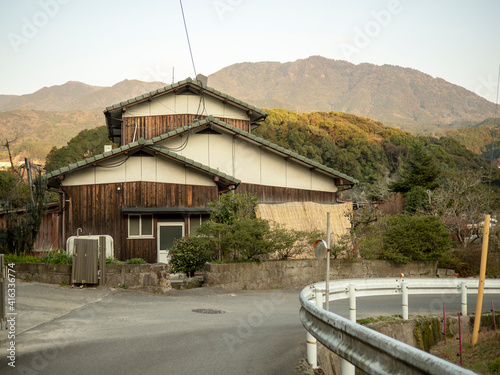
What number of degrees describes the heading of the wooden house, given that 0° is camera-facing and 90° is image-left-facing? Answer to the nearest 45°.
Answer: approximately 0°

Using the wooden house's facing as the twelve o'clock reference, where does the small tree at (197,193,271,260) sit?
The small tree is roughly at 11 o'clock from the wooden house.

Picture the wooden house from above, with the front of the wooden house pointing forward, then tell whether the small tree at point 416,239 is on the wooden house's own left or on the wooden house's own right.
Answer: on the wooden house's own left

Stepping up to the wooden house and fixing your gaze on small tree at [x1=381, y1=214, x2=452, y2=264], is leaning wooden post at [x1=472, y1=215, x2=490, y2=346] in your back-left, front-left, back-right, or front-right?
front-right

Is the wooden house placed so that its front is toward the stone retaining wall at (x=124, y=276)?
yes

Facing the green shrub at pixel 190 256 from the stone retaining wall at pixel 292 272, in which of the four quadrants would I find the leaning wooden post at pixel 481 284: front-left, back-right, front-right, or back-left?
back-left

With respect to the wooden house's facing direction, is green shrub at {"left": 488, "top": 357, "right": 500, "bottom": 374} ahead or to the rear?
ahead

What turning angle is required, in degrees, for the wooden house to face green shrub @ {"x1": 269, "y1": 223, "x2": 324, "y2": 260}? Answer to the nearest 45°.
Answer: approximately 45° to its left

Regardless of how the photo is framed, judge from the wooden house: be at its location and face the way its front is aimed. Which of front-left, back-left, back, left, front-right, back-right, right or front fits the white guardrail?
front

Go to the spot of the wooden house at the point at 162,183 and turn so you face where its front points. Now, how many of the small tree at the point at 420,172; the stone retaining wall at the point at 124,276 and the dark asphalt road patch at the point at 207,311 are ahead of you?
2

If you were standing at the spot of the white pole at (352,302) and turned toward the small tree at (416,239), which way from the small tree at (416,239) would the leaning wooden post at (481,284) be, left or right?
right

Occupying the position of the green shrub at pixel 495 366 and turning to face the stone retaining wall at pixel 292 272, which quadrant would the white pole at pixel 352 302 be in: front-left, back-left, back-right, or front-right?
front-left

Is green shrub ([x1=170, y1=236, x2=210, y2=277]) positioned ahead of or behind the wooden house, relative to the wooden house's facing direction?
ahead

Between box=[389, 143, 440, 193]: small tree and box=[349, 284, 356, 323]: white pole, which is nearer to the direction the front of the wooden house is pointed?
the white pole

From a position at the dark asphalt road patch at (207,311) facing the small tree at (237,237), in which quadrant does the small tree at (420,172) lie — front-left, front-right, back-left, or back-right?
front-right

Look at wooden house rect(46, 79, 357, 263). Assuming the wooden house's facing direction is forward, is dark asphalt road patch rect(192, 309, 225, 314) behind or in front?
in front
